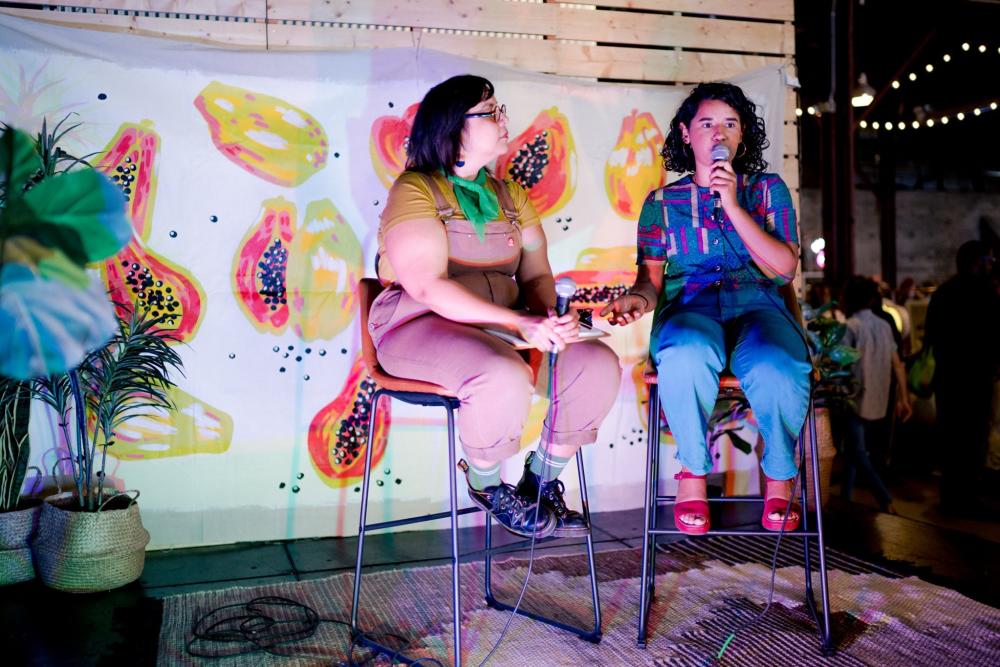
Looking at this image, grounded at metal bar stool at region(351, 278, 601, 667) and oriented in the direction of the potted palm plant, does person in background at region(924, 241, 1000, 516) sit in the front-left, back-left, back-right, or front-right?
back-right

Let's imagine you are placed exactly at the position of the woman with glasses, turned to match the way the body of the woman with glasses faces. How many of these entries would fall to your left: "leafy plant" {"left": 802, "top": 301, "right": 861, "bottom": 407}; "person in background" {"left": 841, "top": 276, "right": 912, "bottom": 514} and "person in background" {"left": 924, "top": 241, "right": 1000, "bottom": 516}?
3

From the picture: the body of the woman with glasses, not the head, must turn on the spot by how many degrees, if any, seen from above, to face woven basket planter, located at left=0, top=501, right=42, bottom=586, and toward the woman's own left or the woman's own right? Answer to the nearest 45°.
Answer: approximately 135° to the woman's own right

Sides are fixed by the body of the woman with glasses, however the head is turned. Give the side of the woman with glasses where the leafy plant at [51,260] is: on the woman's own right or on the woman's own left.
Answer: on the woman's own right

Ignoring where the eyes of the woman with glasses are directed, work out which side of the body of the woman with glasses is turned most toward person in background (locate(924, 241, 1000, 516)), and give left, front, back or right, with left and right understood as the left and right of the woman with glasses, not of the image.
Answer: left

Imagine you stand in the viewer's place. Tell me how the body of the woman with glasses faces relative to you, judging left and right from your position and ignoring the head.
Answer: facing the viewer and to the right of the viewer

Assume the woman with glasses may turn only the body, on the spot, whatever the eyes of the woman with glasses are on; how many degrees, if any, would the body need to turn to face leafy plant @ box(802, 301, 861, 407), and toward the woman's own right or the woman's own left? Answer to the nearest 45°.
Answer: approximately 90° to the woman's own left

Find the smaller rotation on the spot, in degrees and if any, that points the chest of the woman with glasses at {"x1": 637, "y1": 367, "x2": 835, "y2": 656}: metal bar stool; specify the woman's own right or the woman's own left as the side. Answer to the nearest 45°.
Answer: approximately 45° to the woman's own left

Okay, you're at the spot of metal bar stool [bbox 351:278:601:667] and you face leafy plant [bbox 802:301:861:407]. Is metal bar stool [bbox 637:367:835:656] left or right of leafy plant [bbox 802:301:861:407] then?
right

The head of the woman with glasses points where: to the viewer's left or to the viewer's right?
to the viewer's right

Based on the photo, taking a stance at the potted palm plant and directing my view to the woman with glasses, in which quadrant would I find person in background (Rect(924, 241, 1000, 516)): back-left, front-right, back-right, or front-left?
front-left
